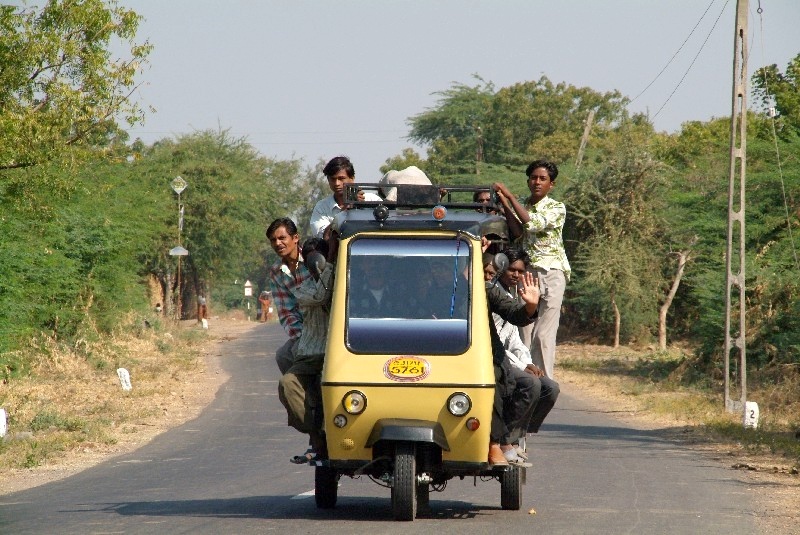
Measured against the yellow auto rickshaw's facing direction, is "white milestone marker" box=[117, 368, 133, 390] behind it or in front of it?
behind

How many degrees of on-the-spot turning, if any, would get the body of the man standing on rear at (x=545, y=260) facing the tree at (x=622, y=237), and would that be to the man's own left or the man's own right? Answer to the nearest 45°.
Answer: approximately 135° to the man's own right

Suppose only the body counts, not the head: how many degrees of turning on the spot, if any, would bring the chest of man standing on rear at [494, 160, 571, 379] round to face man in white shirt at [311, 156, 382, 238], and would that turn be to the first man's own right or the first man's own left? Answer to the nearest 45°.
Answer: approximately 45° to the first man's own right

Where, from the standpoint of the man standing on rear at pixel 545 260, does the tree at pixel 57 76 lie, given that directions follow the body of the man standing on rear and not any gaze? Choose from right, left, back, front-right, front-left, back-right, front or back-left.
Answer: right

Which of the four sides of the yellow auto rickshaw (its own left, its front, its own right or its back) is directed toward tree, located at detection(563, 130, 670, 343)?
back

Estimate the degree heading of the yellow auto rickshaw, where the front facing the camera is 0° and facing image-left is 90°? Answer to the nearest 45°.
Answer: approximately 0°
